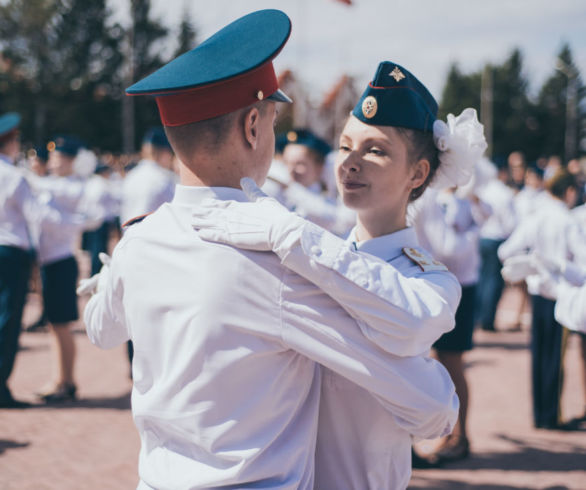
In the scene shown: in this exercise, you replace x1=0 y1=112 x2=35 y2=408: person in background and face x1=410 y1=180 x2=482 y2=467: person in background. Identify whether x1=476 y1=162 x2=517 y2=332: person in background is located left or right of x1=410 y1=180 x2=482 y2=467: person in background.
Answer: left

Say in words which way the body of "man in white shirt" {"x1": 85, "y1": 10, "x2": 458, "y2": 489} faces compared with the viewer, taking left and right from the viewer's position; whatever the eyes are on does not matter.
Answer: facing away from the viewer and to the right of the viewer

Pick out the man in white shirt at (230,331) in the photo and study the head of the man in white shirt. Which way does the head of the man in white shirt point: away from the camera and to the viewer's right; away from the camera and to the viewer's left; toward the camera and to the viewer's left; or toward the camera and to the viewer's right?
away from the camera and to the viewer's right

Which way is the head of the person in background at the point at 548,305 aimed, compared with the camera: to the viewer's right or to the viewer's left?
to the viewer's left

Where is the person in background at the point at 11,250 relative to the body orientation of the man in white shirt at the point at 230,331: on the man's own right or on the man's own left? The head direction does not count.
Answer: on the man's own left

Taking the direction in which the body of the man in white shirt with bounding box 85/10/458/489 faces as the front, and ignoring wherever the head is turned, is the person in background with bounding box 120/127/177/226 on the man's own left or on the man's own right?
on the man's own left

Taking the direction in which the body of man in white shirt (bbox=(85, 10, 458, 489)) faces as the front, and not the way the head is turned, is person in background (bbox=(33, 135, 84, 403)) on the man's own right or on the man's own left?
on the man's own left
